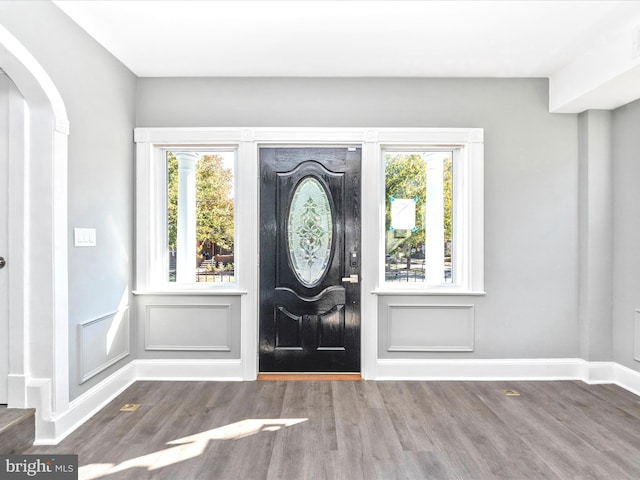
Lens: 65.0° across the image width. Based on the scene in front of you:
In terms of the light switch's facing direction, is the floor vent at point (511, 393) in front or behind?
in front

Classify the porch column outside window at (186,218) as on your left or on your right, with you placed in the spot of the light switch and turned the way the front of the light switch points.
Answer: on your left

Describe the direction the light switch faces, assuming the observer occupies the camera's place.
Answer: facing the viewer and to the right of the viewer

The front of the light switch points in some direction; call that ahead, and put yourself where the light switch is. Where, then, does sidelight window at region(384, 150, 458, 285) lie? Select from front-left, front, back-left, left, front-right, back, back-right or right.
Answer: front-left

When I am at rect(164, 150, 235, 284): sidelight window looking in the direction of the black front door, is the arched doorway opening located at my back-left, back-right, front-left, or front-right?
back-right

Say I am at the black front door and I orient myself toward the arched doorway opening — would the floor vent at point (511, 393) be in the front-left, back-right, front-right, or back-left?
back-left
